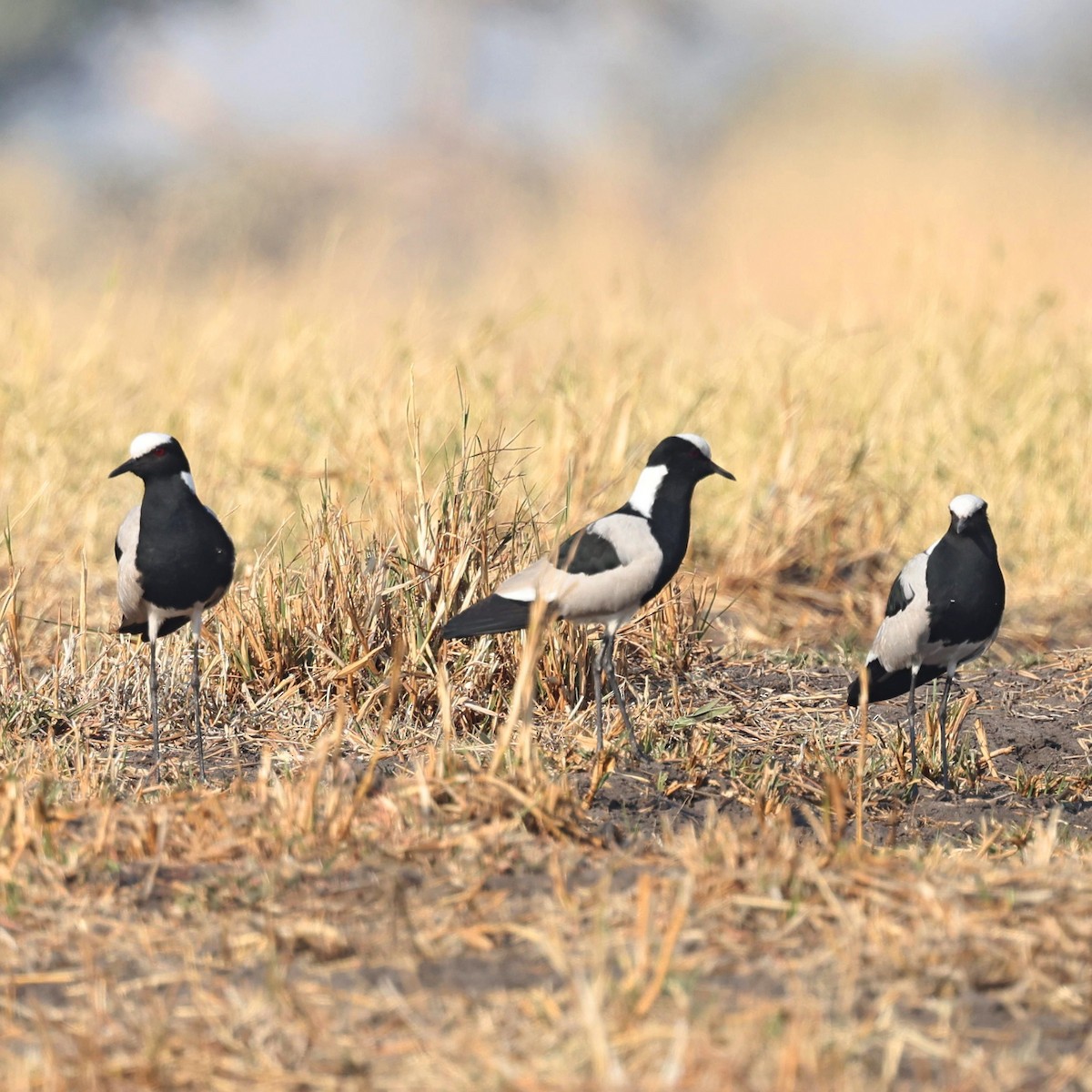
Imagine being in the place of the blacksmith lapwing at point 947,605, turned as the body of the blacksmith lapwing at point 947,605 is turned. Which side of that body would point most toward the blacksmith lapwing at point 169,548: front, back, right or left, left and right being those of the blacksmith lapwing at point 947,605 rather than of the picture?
right

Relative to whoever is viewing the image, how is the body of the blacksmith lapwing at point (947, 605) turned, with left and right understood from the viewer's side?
facing the viewer and to the right of the viewer
